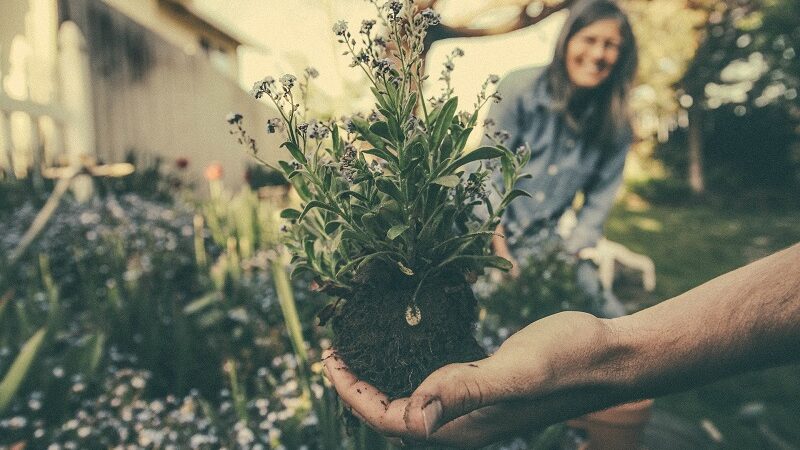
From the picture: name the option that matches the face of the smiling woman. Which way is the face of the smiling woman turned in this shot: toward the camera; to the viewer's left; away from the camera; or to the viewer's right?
toward the camera

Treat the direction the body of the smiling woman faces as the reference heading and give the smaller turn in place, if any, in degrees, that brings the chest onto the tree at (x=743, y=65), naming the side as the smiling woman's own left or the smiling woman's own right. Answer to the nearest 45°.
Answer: approximately 180°

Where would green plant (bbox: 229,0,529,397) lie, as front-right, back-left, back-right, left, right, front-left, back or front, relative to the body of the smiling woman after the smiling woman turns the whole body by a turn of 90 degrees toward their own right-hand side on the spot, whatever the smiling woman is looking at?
left

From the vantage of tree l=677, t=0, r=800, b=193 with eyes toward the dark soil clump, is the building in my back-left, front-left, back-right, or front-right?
front-right

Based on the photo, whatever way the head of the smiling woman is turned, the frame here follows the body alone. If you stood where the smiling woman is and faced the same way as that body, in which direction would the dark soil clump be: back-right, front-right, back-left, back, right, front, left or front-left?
front

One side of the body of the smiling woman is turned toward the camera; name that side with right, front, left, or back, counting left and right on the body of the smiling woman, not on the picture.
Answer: front
